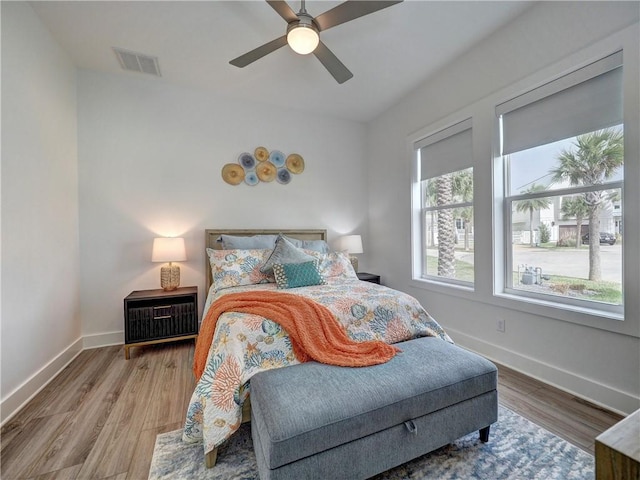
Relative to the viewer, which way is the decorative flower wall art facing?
toward the camera

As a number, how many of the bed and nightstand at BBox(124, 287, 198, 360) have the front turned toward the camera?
2

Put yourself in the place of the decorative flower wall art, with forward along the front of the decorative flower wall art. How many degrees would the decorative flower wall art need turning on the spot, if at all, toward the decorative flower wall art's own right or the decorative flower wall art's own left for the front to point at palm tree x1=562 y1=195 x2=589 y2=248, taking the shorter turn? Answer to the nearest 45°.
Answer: approximately 45° to the decorative flower wall art's own left

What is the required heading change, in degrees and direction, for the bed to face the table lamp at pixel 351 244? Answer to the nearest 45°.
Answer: approximately 135° to its left

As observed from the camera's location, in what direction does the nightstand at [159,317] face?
facing the viewer

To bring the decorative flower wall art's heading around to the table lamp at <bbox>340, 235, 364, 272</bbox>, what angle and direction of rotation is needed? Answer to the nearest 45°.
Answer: approximately 90° to its left

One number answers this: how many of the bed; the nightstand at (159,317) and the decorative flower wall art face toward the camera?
3

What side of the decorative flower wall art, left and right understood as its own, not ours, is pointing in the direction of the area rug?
front

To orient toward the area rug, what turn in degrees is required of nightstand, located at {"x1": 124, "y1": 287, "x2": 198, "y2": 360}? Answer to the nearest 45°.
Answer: approximately 45° to its left

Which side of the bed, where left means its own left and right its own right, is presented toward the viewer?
front

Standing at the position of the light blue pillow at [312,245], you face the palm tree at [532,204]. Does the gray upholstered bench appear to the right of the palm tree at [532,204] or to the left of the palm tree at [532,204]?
right
